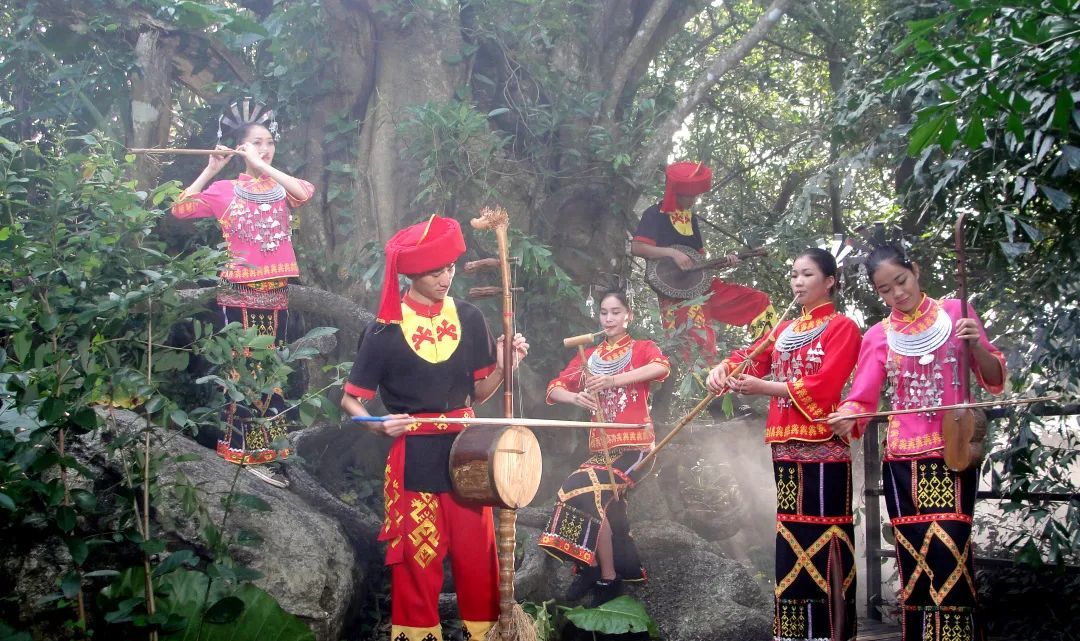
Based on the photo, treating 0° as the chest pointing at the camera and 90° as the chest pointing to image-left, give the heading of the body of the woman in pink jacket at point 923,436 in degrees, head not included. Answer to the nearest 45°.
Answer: approximately 0°

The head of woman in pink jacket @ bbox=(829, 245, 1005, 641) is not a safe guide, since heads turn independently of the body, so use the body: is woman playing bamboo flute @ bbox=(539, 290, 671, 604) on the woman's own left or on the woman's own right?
on the woman's own right

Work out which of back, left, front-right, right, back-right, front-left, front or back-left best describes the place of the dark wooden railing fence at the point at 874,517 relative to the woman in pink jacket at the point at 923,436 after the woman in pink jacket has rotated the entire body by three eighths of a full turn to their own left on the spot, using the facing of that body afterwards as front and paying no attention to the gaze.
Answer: front-left

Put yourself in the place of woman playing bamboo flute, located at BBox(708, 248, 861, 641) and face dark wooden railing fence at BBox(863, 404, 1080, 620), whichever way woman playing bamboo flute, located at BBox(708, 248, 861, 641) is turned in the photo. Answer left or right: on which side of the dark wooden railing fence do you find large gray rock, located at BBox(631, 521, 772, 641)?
left

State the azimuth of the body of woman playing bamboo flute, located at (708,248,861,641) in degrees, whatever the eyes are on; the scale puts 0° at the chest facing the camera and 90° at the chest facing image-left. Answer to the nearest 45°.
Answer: approximately 45°

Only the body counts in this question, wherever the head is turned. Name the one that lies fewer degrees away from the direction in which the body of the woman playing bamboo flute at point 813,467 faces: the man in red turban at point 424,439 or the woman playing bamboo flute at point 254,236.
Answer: the man in red turban
